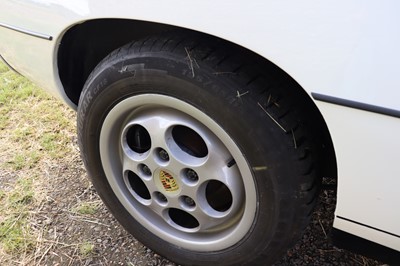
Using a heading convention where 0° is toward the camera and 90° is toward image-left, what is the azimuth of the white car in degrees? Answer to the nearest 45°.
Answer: approximately 135°
